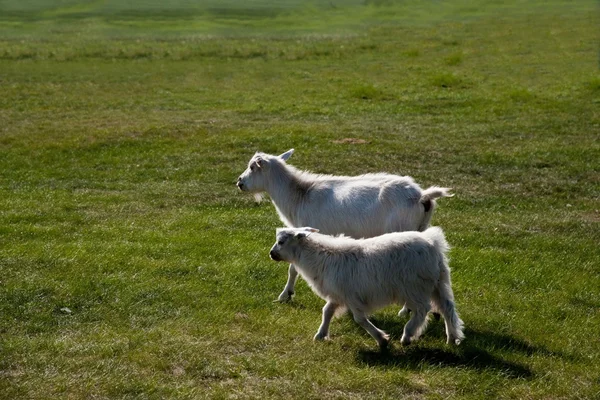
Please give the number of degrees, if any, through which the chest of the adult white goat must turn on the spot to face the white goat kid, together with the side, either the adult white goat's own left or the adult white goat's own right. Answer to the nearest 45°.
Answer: approximately 90° to the adult white goat's own left

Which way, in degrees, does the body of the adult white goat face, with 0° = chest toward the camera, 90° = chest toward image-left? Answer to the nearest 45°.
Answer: approximately 90°

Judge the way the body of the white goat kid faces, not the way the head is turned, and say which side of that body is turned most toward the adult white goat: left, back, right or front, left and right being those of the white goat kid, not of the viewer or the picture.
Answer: right

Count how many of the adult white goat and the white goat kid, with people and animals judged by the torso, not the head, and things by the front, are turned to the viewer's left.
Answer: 2

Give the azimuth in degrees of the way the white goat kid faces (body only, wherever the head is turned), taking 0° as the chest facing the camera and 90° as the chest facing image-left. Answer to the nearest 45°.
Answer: approximately 90°
